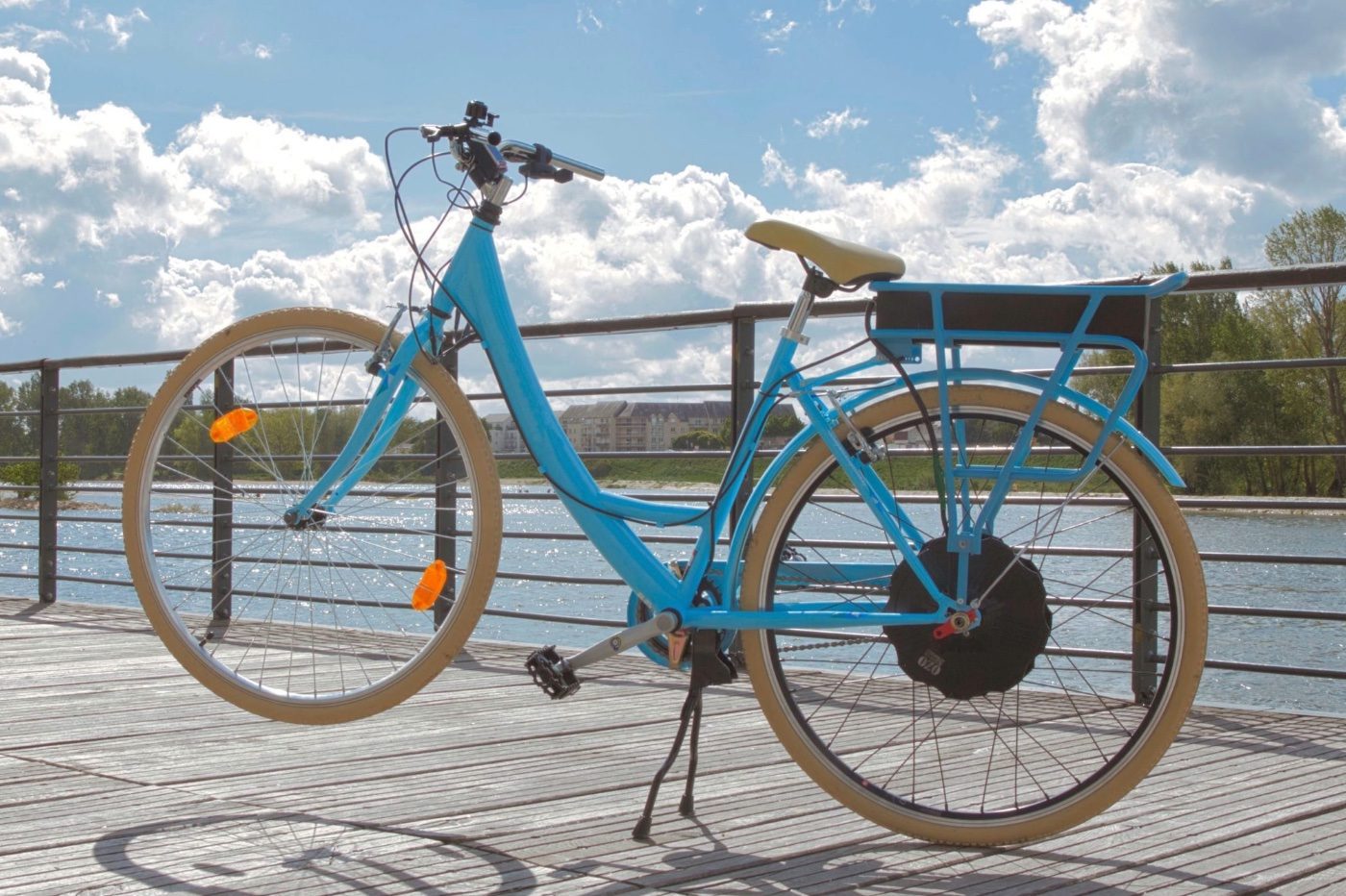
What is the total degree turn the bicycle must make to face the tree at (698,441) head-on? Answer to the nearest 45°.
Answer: approximately 90° to its right

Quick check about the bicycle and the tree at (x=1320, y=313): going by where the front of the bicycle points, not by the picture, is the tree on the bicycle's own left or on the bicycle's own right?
on the bicycle's own right

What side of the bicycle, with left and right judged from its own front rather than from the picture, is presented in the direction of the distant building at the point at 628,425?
right

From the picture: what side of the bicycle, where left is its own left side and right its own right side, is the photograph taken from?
left

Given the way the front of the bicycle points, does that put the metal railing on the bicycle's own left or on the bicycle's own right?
on the bicycle's own right

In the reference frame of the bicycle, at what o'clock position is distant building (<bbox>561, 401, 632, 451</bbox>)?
The distant building is roughly at 2 o'clock from the bicycle.
